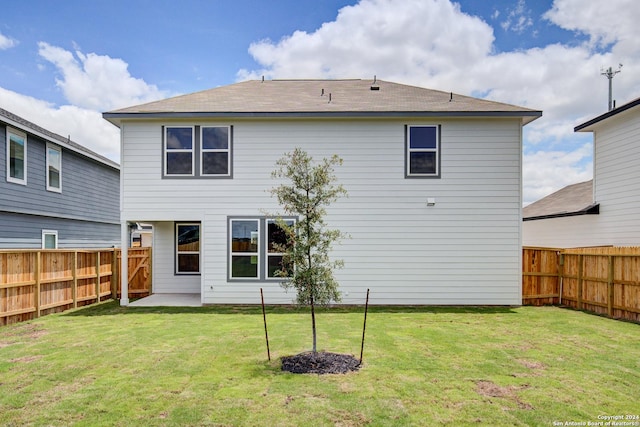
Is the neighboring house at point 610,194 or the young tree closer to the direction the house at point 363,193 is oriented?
the neighboring house

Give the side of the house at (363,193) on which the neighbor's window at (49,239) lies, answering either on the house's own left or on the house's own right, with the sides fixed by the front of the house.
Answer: on the house's own left

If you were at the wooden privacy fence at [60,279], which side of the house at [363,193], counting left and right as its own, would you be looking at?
left

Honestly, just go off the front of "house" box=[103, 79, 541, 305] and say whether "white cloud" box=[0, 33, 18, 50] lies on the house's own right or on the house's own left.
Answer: on the house's own left

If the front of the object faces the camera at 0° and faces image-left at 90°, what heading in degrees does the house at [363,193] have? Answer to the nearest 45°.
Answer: approximately 180°

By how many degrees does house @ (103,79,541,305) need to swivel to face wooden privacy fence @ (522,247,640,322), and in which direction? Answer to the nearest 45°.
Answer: approximately 90° to its right

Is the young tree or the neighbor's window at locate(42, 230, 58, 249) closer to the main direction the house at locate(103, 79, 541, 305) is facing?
the neighbor's window

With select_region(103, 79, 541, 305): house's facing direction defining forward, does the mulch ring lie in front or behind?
behind
